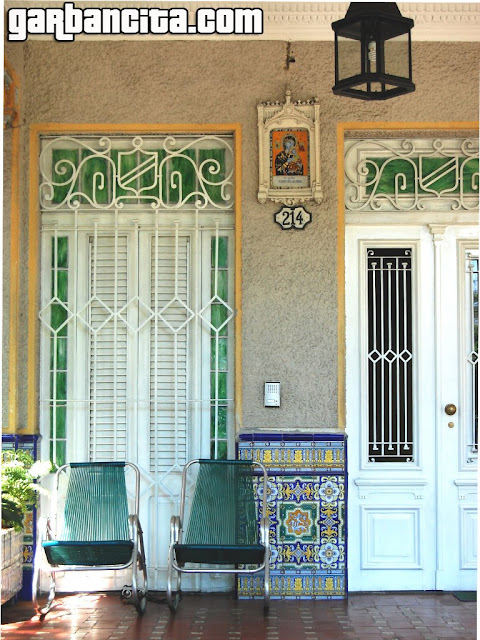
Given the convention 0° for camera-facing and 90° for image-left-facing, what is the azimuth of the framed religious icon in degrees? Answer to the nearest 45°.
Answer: approximately 0°

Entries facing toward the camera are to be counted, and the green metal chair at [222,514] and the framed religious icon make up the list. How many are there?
2

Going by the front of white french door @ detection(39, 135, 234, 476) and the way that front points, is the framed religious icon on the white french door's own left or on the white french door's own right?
on the white french door's own left

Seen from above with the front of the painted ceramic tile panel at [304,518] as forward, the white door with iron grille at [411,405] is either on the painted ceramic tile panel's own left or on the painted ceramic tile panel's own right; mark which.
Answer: on the painted ceramic tile panel's own left

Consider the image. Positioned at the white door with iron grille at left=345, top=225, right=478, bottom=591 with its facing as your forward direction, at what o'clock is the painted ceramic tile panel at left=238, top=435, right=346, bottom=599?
The painted ceramic tile panel is roughly at 2 o'clock from the white door with iron grille.
